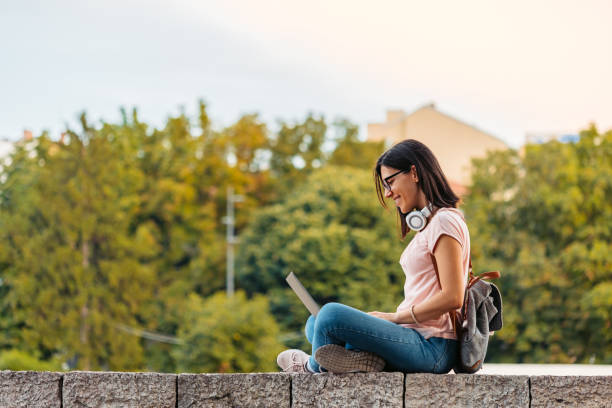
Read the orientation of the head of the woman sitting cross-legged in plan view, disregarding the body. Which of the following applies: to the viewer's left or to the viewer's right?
to the viewer's left

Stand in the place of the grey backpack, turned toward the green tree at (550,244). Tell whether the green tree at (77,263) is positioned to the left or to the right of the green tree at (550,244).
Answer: left

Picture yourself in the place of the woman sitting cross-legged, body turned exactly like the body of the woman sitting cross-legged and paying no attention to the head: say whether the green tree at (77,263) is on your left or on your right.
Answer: on your right

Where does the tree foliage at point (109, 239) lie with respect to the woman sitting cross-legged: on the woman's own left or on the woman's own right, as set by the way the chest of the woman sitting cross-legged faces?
on the woman's own right

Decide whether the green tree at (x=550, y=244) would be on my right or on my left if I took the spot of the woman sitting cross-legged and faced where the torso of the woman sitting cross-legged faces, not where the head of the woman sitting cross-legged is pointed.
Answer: on my right

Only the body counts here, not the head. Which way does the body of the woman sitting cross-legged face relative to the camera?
to the viewer's left
